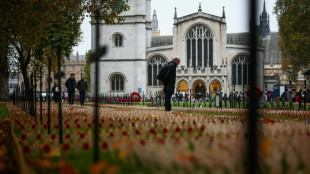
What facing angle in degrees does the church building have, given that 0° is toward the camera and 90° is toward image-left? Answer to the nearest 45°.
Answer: approximately 0°

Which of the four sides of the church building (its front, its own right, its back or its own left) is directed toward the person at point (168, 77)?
front

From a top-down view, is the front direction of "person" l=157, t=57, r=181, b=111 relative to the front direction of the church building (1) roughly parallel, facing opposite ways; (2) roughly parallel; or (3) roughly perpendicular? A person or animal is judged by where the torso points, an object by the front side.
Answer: roughly perpendicular

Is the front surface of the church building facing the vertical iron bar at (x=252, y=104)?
yes
